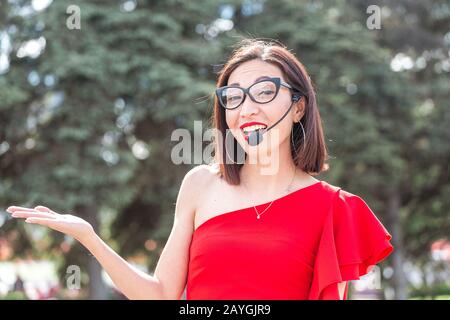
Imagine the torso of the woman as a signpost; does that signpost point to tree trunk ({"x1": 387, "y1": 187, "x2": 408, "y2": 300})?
no

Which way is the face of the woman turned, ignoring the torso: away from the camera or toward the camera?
toward the camera

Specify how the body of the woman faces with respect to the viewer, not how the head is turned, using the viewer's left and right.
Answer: facing the viewer
